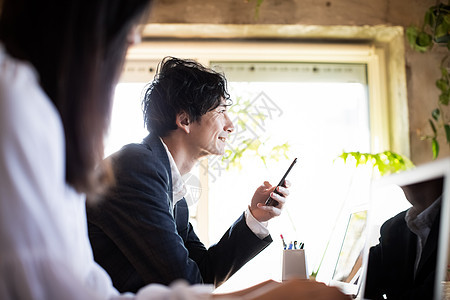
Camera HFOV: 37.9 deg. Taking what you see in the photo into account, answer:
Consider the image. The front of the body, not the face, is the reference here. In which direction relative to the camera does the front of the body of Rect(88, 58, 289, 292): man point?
to the viewer's right

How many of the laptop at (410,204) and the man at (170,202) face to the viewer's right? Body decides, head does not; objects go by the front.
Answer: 1

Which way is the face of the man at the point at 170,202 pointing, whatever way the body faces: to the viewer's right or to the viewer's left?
to the viewer's right
